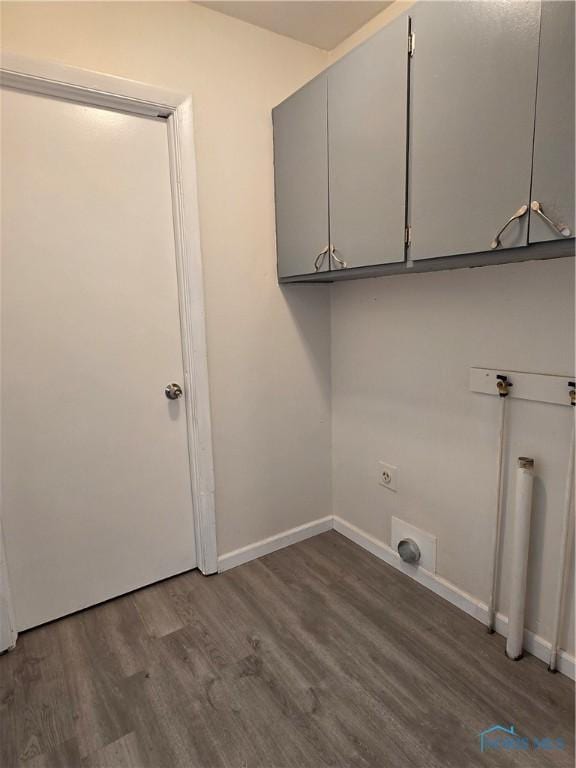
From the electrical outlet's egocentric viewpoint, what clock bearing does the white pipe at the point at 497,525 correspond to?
The white pipe is roughly at 9 o'clock from the electrical outlet.

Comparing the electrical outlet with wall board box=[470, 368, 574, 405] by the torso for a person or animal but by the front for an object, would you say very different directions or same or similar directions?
same or similar directions

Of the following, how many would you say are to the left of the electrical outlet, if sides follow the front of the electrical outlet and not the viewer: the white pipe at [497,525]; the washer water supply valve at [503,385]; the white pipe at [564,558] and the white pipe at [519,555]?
4

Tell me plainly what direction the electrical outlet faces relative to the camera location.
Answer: facing the viewer and to the left of the viewer

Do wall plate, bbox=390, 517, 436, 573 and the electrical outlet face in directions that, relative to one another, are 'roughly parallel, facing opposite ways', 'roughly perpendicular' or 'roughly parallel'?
roughly parallel

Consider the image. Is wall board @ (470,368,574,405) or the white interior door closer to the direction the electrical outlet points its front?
the white interior door

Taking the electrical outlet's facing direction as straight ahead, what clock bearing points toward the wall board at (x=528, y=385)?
The wall board is roughly at 9 o'clock from the electrical outlet.

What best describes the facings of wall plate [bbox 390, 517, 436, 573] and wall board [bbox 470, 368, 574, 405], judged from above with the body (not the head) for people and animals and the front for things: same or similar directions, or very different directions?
same or similar directions

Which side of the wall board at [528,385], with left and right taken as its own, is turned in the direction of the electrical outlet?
right

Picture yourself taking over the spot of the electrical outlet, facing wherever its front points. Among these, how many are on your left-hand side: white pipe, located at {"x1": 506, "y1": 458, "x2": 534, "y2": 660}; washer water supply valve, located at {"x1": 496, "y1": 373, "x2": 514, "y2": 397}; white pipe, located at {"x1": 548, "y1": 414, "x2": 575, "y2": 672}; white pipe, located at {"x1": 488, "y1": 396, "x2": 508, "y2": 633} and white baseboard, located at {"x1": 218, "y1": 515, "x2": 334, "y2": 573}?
4

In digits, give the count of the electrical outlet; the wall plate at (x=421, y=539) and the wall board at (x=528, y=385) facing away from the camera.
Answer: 0

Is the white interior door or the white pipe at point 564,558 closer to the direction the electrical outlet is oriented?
the white interior door
